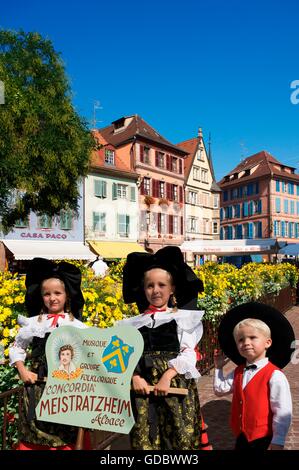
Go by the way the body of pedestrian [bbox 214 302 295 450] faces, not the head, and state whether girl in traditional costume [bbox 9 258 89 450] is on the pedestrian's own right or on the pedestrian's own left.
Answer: on the pedestrian's own right

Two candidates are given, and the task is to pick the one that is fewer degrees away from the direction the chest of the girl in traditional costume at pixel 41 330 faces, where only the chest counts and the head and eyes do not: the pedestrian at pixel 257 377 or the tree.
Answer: the pedestrian

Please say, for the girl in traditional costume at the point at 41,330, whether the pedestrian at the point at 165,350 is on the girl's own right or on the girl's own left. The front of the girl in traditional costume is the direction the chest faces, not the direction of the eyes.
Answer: on the girl's own left

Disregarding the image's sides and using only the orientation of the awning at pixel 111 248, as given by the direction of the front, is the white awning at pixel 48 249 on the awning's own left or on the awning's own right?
on the awning's own right

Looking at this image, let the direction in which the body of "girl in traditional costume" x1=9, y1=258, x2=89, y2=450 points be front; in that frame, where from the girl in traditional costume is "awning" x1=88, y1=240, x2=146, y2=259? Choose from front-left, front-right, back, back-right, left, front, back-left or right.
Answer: back

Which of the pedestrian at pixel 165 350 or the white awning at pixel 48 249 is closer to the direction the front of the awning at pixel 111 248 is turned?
the pedestrian

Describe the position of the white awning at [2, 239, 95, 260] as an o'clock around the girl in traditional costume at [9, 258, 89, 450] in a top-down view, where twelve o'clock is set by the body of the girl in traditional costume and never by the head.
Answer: The white awning is roughly at 6 o'clock from the girl in traditional costume.

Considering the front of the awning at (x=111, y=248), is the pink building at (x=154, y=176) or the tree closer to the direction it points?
the tree

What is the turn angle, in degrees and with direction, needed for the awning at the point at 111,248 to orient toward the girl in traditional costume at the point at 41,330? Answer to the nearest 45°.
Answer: approximately 45° to its right
